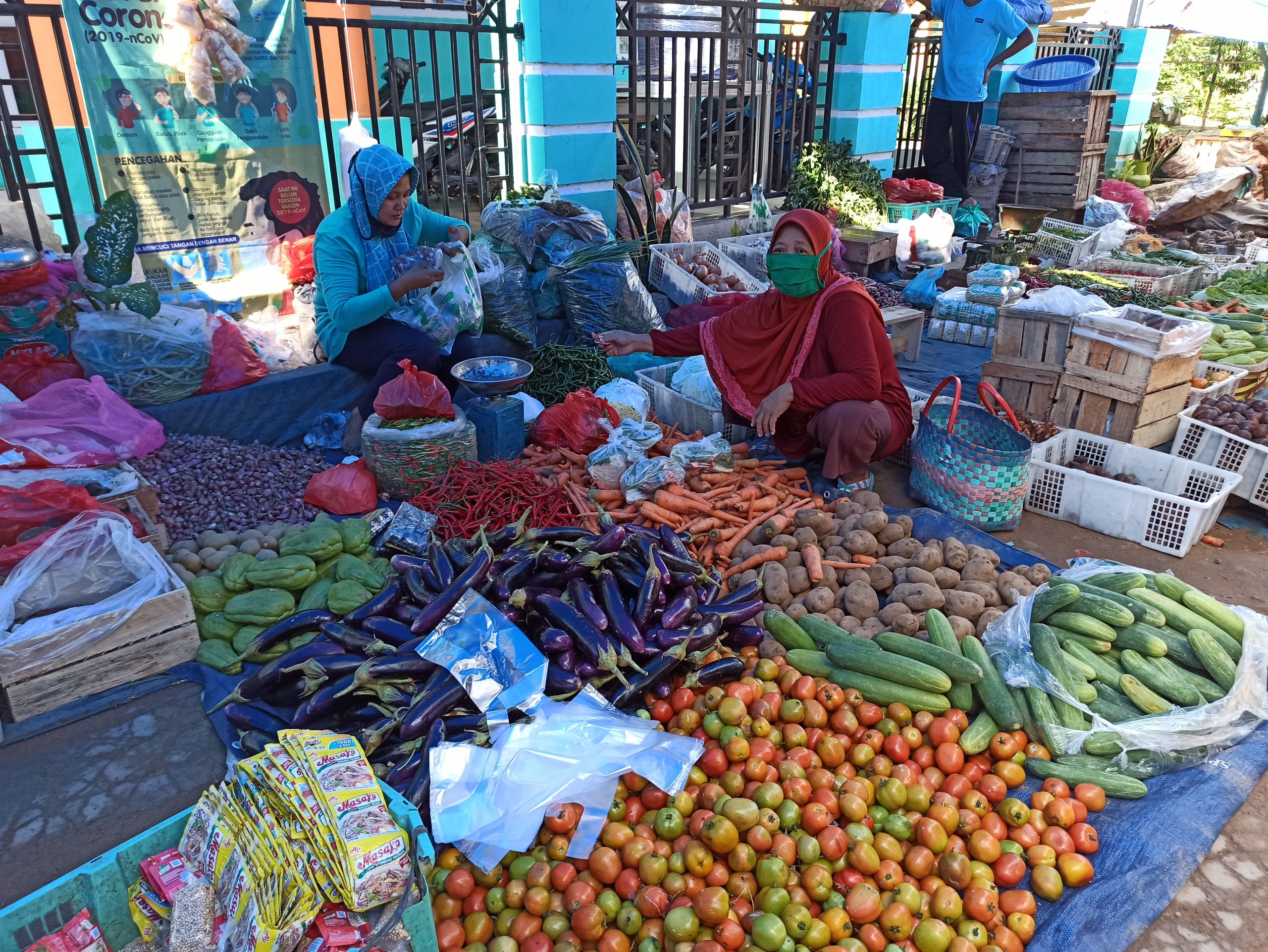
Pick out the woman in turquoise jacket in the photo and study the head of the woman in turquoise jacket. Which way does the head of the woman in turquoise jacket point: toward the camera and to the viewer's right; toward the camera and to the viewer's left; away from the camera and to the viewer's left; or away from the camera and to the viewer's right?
toward the camera and to the viewer's right

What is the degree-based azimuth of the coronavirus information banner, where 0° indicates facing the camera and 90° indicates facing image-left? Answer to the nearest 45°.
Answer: approximately 0°

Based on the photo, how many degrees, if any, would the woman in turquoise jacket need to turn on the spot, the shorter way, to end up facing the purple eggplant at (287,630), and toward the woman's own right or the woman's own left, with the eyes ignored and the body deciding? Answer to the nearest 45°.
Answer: approximately 45° to the woman's own right

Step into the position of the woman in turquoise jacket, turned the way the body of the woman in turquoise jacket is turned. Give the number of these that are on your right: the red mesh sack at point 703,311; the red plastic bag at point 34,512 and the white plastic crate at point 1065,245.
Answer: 1

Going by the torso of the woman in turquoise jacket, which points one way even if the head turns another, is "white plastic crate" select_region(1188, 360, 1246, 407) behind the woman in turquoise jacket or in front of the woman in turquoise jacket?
in front

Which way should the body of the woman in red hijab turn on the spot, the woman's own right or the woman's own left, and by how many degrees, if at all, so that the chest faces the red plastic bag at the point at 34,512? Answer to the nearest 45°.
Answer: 0° — they already face it

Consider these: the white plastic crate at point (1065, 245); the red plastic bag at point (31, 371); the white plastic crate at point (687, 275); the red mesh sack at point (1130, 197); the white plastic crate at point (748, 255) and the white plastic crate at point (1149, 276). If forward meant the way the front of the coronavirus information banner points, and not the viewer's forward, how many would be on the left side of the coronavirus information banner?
5

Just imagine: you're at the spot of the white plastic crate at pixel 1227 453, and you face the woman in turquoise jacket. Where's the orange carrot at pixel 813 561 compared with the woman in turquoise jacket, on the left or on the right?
left

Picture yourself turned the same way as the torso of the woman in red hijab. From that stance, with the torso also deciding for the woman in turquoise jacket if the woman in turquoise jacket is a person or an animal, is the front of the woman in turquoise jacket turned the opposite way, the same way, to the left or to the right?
to the left
